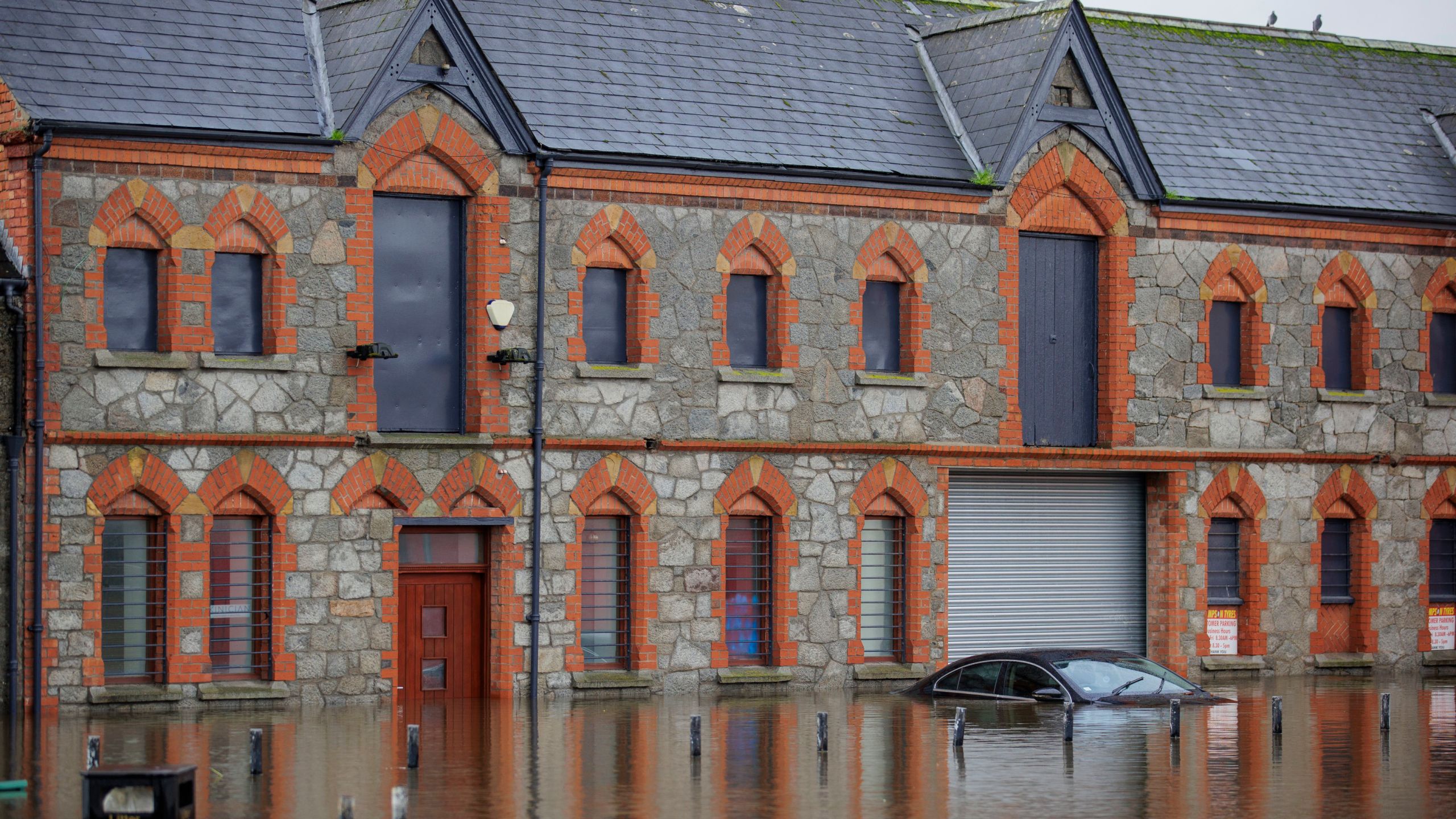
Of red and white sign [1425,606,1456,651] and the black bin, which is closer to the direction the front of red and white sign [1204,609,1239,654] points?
the black bin

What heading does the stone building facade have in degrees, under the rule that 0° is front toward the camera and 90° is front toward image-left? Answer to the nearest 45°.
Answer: approximately 0°

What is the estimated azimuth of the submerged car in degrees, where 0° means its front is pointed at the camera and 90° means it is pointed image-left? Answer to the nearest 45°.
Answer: approximately 315°

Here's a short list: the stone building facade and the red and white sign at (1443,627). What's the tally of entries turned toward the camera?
2

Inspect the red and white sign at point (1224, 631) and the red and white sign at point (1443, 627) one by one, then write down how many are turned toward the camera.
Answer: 2

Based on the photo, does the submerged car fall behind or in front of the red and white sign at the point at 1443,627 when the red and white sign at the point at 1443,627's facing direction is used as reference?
in front

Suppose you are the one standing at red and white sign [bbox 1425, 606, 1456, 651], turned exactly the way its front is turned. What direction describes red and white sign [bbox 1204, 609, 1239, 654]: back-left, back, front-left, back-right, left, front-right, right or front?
front-right

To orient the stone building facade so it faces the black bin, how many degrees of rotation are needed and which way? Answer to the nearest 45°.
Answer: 0° — it already faces it

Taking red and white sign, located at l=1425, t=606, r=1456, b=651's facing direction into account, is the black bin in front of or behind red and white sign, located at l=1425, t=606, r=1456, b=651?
in front
